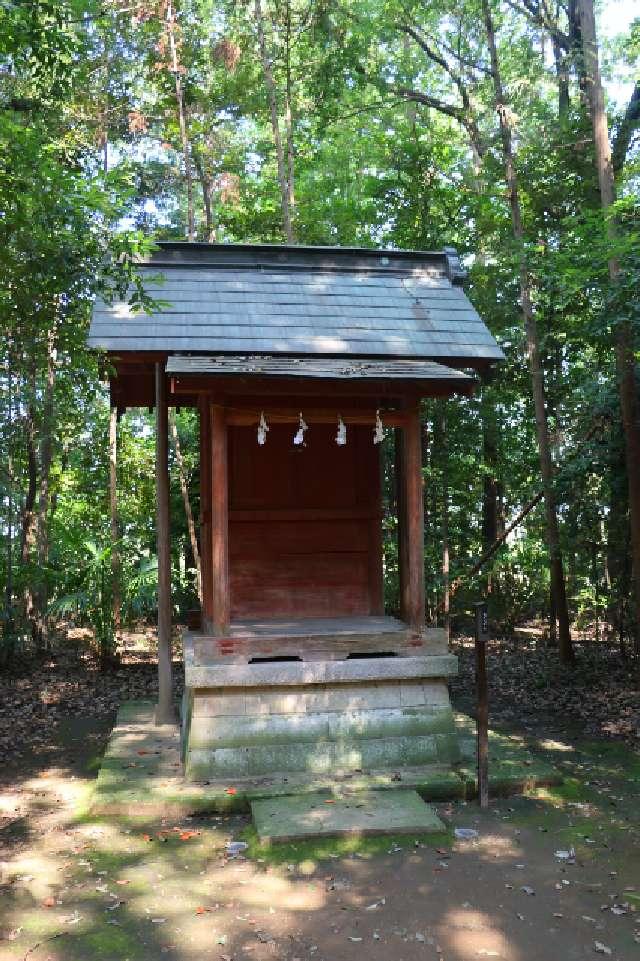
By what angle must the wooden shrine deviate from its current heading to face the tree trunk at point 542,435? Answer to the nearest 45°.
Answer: approximately 135° to its left

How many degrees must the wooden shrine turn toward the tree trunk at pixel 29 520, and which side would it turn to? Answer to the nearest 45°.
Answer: approximately 135° to its right

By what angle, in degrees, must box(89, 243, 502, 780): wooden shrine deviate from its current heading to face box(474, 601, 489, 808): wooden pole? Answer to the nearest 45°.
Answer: approximately 45° to its left

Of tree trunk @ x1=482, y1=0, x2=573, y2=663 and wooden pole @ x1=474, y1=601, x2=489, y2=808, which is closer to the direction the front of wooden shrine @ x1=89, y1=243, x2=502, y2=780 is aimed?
the wooden pole

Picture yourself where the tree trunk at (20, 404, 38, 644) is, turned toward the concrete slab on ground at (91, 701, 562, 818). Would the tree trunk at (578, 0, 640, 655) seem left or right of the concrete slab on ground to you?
left

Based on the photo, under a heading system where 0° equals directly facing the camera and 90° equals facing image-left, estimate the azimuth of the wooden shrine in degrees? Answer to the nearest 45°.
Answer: approximately 0°

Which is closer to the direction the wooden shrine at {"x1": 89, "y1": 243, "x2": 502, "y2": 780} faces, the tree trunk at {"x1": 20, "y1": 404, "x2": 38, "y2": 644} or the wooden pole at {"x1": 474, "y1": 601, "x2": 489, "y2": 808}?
the wooden pole

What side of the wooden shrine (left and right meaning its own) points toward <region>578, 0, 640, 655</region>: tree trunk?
left
